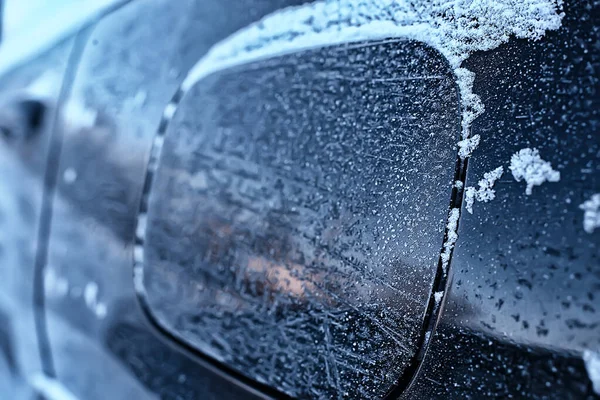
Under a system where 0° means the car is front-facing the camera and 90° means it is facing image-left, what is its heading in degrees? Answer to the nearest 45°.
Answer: approximately 135°
